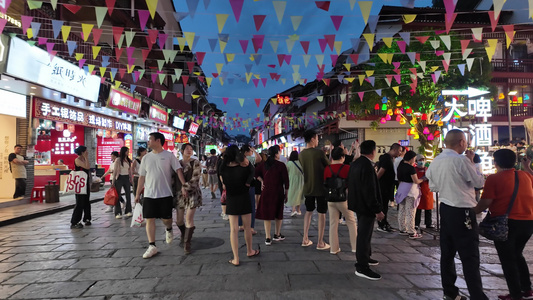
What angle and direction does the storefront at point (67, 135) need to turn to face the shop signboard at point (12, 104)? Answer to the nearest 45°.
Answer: approximately 45° to its right

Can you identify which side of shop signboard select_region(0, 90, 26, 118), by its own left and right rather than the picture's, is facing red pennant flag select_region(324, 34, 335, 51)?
front

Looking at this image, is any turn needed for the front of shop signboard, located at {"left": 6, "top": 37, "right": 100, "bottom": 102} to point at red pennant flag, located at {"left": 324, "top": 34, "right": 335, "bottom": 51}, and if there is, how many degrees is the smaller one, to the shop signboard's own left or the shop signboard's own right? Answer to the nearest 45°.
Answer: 0° — it already faces it

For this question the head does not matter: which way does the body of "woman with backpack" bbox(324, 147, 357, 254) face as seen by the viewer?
away from the camera

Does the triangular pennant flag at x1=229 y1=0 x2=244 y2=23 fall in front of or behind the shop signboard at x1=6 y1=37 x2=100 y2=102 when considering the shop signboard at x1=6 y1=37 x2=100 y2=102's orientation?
in front

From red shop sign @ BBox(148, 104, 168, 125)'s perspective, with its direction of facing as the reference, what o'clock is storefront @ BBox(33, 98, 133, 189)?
The storefront is roughly at 3 o'clock from the red shop sign.

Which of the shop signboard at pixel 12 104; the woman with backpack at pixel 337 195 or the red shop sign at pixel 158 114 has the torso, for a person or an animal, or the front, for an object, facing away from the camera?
the woman with backpack

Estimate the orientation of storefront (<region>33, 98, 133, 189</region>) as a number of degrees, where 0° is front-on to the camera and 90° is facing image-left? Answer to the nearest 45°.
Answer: approximately 315°

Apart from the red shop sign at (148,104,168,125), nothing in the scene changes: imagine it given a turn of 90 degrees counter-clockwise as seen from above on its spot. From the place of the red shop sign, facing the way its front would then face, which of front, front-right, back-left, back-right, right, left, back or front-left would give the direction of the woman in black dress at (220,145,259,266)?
back-right

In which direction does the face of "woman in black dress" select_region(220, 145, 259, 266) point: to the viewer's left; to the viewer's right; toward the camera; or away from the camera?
away from the camera

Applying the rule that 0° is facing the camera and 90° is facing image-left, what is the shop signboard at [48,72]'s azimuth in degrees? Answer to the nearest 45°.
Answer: approximately 315°

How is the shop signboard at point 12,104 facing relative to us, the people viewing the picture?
facing the viewer and to the right of the viewer
